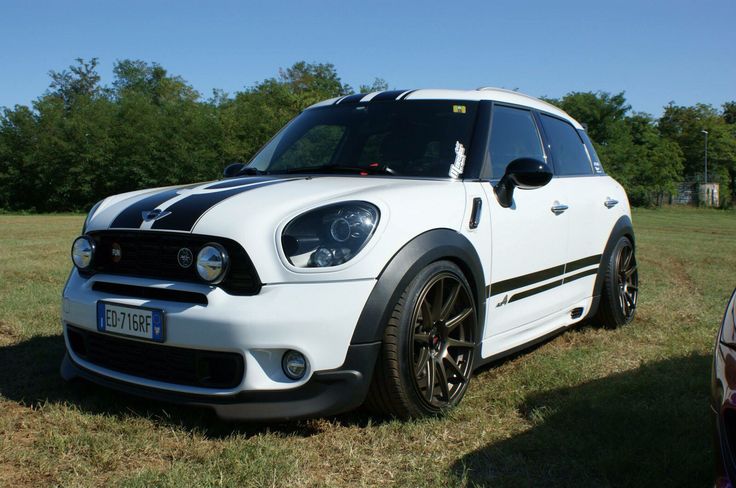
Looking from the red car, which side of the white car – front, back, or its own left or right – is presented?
left

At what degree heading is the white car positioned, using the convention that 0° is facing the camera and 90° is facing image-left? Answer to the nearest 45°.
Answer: approximately 45°
